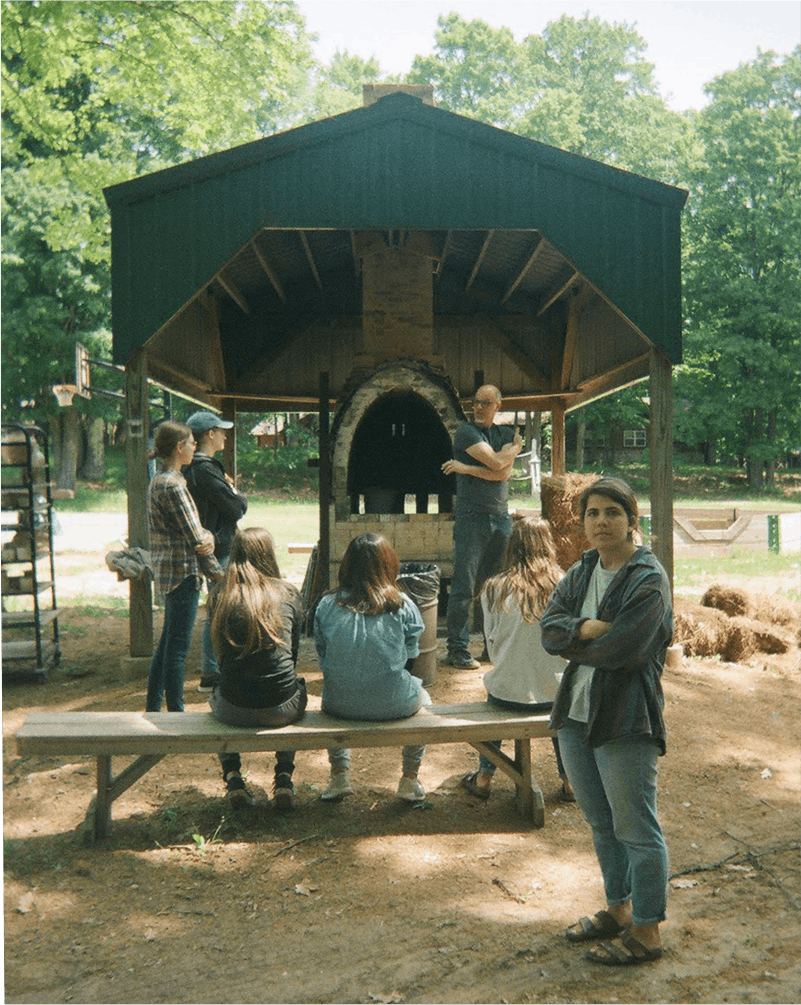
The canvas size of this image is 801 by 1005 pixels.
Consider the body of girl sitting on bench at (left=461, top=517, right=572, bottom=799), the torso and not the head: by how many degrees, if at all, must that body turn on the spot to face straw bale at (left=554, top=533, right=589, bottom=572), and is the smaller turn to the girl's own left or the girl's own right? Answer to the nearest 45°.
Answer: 0° — they already face it

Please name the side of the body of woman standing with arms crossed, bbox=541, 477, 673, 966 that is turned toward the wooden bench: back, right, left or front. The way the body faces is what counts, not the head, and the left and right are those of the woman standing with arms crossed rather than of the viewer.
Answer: right

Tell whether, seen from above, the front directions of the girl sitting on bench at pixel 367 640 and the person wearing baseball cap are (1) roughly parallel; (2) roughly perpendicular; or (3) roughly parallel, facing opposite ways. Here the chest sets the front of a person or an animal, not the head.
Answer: roughly perpendicular

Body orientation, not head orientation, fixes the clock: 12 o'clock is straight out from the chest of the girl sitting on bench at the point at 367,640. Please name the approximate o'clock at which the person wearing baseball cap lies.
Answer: The person wearing baseball cap is roughly at 11 o'clock from the girl sitting on bench.

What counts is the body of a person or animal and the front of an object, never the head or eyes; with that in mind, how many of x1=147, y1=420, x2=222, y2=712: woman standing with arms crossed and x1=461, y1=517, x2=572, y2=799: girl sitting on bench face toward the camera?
0

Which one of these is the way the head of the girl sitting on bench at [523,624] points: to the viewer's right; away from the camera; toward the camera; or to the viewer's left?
away from the camera

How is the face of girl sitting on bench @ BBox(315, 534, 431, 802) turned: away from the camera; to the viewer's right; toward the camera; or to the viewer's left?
away from the camera

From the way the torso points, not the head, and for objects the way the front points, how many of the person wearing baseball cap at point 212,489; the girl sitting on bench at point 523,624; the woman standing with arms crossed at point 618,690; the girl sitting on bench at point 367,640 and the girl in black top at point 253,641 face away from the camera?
3

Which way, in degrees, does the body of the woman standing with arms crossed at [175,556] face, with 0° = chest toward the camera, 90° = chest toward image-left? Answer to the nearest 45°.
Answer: approximately 225°

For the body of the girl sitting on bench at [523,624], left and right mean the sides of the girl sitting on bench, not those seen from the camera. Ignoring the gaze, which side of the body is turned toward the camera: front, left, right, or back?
back

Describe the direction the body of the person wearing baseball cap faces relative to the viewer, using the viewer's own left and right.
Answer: facing to the right of the viewer

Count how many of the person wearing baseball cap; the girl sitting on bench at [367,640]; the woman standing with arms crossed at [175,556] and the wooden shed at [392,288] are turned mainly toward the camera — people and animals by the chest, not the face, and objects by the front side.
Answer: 1

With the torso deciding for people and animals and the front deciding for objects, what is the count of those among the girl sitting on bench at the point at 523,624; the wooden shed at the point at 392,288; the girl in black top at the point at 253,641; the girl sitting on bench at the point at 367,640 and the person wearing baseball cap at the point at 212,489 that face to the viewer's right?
1

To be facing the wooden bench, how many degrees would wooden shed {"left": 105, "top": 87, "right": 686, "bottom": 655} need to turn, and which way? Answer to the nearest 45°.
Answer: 0° — it already faces it

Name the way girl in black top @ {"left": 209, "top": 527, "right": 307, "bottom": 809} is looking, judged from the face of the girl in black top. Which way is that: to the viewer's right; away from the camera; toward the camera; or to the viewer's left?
away from the camera
